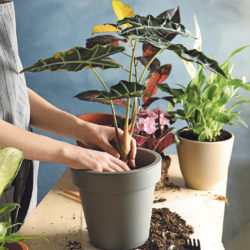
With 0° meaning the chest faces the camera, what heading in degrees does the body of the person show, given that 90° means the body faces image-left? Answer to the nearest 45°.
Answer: approximately 270°
